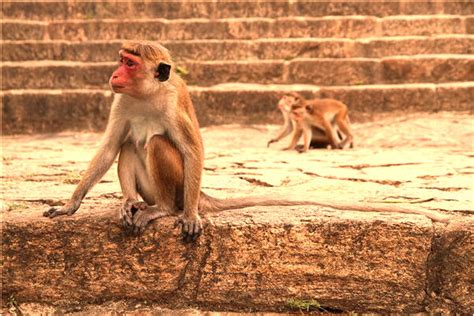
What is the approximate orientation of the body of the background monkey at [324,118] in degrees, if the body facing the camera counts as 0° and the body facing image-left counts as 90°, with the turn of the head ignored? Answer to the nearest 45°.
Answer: approximately 90°

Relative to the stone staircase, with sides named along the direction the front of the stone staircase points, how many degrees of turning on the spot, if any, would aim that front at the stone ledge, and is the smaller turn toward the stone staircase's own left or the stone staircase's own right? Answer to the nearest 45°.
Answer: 0° — it already faces it

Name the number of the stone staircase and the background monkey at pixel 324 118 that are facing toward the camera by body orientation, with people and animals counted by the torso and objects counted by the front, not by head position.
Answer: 1

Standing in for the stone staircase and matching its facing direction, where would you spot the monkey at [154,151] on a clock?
The monkey is roughly at 12 o'clock from the stone staircase.

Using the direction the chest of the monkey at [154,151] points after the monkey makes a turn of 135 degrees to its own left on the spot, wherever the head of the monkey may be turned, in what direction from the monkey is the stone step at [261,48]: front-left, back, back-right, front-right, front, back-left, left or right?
left

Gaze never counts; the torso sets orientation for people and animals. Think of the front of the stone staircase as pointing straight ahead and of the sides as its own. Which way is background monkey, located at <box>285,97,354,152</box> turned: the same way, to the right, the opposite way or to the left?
to the right

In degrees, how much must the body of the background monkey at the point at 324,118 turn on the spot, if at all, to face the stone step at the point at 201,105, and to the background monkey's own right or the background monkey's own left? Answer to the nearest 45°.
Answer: approximately 45° to the background monkey's own right

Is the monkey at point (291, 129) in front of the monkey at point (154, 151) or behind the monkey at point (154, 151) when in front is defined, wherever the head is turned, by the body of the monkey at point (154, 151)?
behind

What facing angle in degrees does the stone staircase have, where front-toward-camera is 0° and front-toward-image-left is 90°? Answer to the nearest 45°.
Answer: approximately 0°

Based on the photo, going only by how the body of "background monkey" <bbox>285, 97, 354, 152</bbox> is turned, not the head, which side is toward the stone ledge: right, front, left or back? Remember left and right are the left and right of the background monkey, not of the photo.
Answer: left

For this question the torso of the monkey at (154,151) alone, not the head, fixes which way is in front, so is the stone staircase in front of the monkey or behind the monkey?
behind
